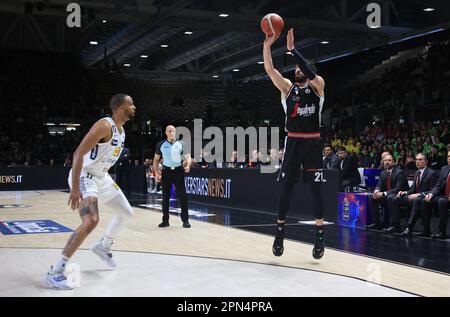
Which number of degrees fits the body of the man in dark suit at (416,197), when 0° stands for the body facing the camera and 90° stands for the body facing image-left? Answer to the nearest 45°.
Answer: approximately 45°

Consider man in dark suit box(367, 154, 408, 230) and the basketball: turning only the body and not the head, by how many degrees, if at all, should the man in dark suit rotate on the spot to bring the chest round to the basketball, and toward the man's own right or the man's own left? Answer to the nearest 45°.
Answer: approximately 45° to the man's own left

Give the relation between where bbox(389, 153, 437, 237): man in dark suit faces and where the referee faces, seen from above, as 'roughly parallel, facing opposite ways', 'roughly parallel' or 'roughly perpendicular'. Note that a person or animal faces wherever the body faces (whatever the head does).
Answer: roughly perpendicular

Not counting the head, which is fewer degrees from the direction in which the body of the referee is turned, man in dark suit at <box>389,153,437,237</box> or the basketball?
the basketball

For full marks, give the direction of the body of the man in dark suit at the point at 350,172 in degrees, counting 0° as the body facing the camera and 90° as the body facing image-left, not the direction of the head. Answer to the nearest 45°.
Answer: approximately 45°

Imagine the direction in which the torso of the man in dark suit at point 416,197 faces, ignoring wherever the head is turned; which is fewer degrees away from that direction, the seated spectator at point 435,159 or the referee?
the referee

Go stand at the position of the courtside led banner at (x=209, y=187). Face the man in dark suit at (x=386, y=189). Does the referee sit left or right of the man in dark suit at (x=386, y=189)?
right

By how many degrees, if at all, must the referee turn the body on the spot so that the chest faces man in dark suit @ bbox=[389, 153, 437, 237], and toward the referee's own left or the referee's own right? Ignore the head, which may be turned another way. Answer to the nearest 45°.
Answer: approximately 90° to the referee's own left
